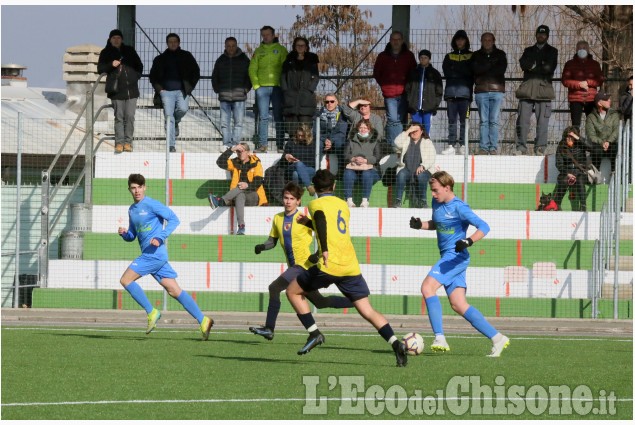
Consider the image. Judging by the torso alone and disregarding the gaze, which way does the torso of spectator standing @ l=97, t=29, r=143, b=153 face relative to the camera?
toward the camera

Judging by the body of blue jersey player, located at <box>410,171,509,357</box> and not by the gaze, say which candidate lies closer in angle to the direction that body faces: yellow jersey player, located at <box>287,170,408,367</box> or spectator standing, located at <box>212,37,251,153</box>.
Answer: the yellow jersey player

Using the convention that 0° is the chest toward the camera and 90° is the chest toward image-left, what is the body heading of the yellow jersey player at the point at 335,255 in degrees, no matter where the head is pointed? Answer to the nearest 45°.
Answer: approximately 135°

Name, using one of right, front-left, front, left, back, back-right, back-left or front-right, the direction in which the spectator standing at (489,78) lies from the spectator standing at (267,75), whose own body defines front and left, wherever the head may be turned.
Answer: left

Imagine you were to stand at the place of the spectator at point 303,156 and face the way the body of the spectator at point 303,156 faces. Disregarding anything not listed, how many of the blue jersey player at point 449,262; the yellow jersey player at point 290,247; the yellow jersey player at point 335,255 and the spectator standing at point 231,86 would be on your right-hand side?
1

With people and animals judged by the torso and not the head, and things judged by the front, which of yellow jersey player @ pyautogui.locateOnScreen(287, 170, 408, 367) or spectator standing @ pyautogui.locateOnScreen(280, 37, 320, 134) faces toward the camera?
the spectator standing

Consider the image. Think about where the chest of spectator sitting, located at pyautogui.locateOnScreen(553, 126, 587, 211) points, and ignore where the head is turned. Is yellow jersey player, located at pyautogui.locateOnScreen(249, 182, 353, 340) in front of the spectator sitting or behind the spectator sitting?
in front

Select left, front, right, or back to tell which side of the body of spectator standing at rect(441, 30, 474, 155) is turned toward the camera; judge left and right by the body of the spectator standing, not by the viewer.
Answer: front

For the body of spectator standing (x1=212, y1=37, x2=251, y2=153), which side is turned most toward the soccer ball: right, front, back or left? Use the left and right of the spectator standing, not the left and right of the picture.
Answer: front

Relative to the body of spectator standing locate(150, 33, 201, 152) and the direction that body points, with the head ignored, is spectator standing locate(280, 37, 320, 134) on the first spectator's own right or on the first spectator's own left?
on the first spectator's own left

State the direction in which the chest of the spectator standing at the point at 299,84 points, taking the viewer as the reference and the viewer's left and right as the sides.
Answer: facing the viewer

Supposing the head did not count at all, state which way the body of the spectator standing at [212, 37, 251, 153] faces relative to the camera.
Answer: toward the camera

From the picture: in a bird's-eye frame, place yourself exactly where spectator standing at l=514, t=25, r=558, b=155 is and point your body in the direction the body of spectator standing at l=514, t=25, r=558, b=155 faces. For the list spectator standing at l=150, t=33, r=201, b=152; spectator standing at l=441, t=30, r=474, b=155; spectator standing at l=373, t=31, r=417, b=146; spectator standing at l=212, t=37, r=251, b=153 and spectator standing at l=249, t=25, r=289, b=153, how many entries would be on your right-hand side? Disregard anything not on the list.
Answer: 5

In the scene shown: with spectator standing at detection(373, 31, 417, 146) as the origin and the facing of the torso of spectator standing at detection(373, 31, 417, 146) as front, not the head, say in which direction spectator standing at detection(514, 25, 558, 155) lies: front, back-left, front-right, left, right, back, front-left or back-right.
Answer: left

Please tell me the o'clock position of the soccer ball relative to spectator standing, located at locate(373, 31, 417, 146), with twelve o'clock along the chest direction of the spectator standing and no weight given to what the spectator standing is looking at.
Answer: The soccer ball is roughly at 12 o'clock from the spectator standing.
